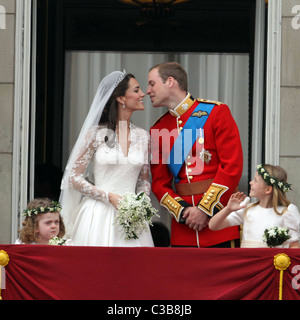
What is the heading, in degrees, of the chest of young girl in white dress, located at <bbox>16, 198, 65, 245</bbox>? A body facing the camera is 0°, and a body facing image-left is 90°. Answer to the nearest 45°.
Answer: approximately 315°

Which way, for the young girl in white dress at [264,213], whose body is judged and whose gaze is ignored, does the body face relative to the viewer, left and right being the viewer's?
facing the viewer and to the left of the viewer

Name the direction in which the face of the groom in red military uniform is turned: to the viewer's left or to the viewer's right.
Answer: to the viewer's left

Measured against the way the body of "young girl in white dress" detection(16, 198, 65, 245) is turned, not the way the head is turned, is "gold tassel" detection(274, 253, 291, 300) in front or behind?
in front

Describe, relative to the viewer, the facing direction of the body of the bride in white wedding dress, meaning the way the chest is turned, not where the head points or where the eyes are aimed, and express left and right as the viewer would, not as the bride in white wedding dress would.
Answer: facing the viewer and to the right of the viewer

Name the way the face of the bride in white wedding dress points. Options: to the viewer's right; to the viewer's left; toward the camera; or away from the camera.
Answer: to the viewer's right

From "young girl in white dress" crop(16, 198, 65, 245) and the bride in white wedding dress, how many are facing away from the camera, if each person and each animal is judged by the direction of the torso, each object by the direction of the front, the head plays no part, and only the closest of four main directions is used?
0

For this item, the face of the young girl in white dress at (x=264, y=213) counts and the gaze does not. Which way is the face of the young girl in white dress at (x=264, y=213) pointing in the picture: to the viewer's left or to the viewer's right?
to the viewer's left

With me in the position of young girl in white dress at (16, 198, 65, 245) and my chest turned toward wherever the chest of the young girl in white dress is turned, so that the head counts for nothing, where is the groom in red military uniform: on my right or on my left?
on my left

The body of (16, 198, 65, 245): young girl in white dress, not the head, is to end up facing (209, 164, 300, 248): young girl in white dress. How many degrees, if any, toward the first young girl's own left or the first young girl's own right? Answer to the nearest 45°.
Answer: approximately 45° to the first young girl's own left

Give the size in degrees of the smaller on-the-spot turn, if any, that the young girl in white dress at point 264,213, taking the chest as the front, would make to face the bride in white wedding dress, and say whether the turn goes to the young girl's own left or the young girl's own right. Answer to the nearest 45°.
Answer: approximately 45° to the young girl's own right

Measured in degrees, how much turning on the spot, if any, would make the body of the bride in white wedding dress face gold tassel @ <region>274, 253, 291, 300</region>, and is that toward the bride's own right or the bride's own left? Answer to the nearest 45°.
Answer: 0° — they already face it

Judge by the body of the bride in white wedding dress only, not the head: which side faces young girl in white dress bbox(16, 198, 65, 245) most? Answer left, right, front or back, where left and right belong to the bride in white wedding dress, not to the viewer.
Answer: right
